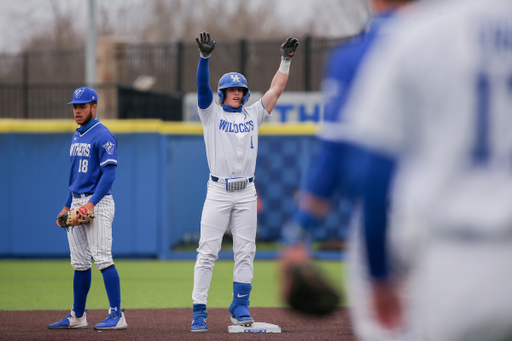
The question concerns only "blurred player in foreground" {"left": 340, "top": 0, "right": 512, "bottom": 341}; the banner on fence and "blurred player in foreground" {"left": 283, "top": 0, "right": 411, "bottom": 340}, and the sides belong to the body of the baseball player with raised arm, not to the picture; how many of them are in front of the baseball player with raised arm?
2

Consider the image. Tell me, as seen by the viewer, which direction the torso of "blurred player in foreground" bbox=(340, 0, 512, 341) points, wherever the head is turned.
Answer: away from the camera

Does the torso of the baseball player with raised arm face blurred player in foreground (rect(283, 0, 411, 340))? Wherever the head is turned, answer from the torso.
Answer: yes

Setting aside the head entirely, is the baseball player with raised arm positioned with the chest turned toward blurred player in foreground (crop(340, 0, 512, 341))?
yes

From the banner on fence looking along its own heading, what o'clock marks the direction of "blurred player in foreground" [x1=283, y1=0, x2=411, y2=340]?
The blurred player in foreground is roughly at 12 o'clock from the banner on fence.

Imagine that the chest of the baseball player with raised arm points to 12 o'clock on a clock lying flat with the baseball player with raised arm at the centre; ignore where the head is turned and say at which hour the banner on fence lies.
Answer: The banner on fence is roughly at 6 o'clock from the baseball player with raised arm.

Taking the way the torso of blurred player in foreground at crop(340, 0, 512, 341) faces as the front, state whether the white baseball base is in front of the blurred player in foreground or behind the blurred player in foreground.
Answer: in front

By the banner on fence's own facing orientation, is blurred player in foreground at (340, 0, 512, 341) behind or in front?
in front

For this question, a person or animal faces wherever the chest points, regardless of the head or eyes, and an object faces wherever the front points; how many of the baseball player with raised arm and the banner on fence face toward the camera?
2

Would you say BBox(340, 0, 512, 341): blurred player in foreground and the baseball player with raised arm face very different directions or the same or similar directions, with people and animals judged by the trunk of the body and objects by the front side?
very different directions

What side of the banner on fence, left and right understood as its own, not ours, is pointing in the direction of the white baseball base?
front
